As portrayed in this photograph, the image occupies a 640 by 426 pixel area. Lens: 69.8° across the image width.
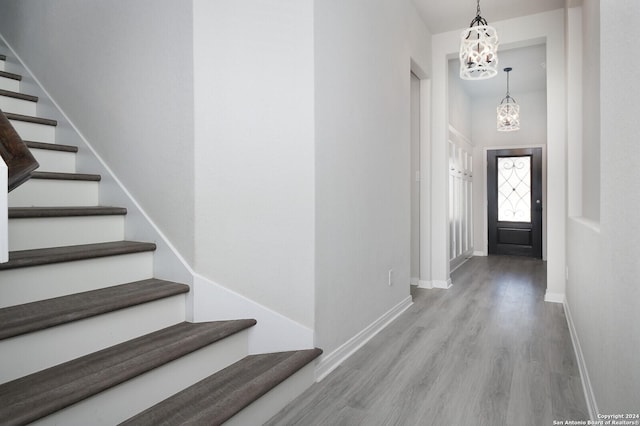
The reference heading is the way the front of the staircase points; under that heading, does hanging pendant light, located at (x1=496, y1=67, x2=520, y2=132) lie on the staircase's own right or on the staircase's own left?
on the staircase's own left

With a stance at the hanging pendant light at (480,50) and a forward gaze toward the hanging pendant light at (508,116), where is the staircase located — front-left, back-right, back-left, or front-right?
back-left

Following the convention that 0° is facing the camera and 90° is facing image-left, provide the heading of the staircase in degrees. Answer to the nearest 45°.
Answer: approximately 315°

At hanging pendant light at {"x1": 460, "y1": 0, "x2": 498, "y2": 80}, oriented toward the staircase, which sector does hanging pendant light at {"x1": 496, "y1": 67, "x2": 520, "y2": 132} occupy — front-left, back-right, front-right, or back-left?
back-right
